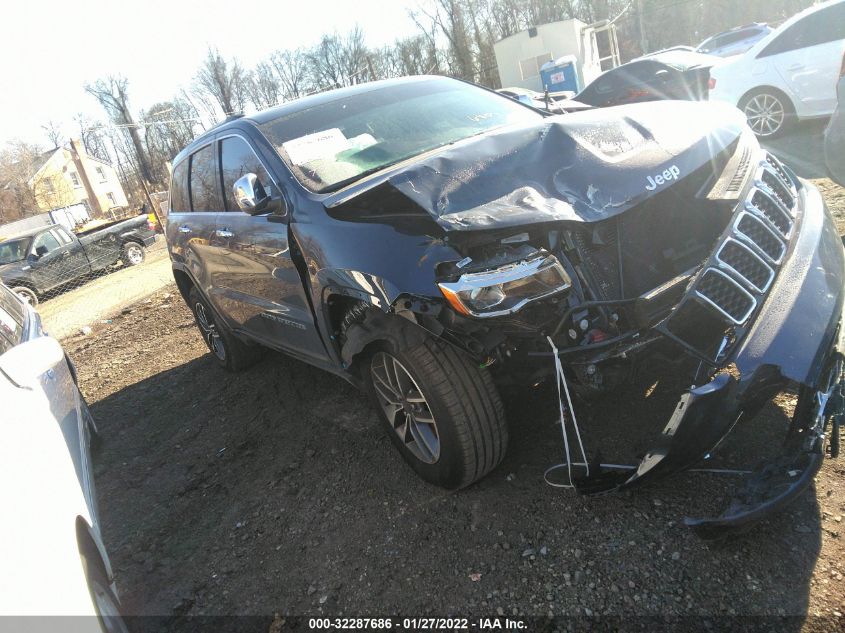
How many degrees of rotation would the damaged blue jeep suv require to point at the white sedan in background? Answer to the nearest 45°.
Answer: approximately 90° to its left

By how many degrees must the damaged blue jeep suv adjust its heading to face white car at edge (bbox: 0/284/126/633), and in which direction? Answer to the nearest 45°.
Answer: approximately 90° to its right

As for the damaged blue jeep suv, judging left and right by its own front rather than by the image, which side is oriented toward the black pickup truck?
back

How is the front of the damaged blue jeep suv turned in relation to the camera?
facing the viewer and to the right of the viewer
